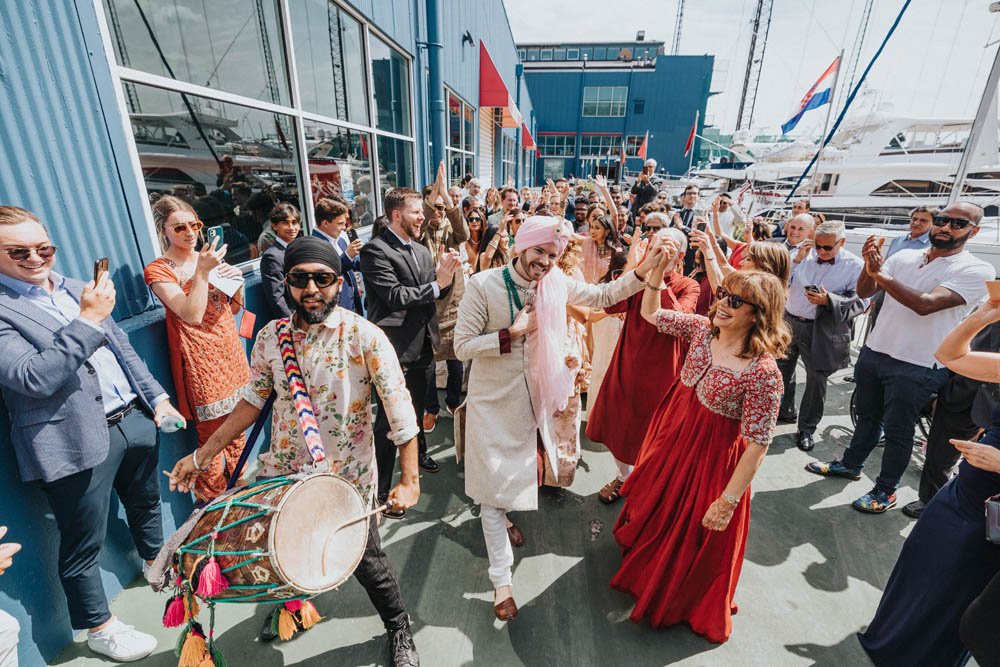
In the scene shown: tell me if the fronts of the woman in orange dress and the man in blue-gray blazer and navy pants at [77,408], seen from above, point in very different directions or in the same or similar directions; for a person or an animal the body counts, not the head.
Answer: same or similar directions

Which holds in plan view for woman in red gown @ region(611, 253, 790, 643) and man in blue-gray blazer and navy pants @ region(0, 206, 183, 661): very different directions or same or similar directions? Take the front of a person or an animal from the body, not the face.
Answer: very different directions

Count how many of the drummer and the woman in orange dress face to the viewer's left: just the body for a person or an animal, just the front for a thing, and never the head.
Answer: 0

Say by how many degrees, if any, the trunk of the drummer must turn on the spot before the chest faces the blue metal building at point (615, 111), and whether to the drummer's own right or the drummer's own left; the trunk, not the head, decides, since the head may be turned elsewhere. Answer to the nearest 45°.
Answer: approximately 135° to the drummer's own left

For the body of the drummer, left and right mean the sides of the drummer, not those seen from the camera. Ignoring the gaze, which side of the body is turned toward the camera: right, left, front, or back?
front

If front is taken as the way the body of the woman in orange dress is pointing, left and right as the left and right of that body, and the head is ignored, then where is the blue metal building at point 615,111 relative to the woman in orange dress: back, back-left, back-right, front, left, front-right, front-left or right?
left

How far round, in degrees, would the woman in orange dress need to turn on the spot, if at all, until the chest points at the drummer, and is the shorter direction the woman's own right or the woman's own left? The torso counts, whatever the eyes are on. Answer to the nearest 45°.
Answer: approximately 45° to the woman's own right

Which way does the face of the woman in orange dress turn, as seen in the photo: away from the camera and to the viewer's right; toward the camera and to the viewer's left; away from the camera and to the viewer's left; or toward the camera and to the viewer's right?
toward the camera and to the viewer's right

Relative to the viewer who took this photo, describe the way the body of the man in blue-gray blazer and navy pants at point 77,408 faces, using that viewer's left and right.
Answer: facing the viewer and to the right of the viewer

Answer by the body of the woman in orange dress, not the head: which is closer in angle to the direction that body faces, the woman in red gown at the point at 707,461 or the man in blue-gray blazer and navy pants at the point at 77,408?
the woman in red gown

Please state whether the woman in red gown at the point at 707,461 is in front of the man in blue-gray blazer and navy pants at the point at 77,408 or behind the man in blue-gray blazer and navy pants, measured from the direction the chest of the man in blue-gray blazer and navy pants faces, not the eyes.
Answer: in front

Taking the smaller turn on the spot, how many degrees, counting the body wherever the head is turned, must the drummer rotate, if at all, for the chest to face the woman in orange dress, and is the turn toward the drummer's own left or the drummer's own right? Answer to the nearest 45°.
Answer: approximately 135° to the drummer's own right
